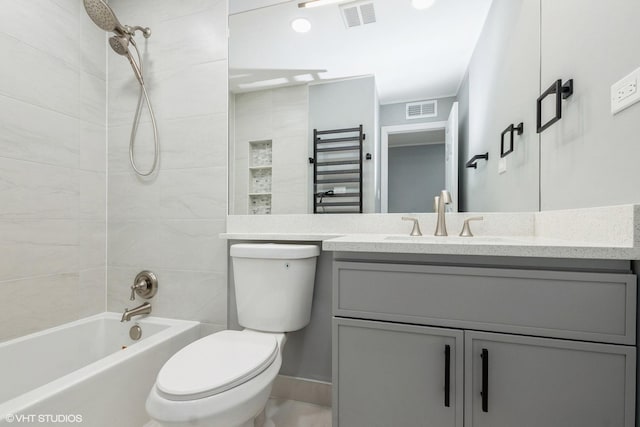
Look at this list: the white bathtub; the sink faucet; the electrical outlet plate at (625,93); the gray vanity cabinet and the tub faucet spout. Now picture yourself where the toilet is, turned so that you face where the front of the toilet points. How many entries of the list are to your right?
2

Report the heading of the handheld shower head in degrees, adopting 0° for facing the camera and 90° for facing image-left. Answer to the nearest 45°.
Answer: approximately 45°

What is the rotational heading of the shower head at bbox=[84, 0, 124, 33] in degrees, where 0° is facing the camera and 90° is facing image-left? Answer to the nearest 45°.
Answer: approximately 45°

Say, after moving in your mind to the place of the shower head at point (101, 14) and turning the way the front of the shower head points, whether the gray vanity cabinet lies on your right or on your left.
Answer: on your left

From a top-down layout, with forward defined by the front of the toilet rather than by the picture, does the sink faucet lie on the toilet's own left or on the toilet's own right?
on the toilet's own left

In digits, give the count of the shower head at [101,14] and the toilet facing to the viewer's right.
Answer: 0

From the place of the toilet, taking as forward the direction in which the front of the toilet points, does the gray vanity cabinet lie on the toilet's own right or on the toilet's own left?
on the toilet's own left

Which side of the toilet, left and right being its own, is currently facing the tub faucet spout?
right

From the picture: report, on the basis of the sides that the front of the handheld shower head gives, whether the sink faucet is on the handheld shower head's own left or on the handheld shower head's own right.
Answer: on the handheld shower head's own left

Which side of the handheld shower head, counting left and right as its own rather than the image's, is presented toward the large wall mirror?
left

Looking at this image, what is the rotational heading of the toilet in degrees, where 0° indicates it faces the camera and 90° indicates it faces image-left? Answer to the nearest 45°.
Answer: approximately 45°
